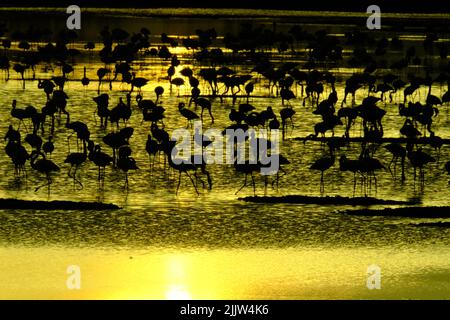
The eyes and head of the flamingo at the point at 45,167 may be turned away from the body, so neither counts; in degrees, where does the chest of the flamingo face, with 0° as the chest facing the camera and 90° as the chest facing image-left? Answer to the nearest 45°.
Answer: approximately 90°
